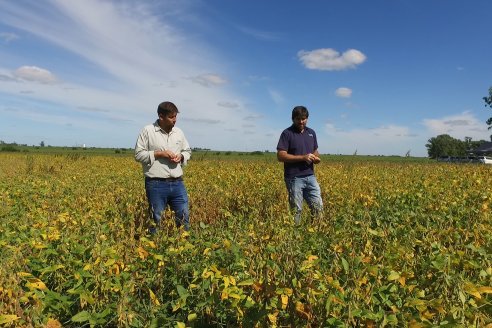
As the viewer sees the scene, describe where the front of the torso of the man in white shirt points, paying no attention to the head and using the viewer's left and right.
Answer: facing the viewer and to the right of the viewer

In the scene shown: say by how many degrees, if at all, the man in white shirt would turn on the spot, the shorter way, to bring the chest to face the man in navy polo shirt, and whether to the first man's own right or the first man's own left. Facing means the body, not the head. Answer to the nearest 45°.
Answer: approximately 45° to the first man's own left

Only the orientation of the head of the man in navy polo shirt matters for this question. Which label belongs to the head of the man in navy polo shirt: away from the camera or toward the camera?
toward the camera

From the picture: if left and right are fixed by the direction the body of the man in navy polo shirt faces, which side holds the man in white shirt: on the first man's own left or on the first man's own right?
on the first man's own right

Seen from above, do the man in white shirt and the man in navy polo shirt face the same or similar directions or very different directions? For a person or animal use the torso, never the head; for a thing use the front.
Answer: same or similar directions

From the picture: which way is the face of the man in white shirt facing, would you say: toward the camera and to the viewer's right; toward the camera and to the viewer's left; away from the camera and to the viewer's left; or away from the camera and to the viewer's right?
toward the camera and to the viewer's right

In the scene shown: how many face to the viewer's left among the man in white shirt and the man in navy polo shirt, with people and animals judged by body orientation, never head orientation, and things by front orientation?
0

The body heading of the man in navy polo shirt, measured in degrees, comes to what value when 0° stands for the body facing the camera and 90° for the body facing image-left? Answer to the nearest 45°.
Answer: approximately 315°
